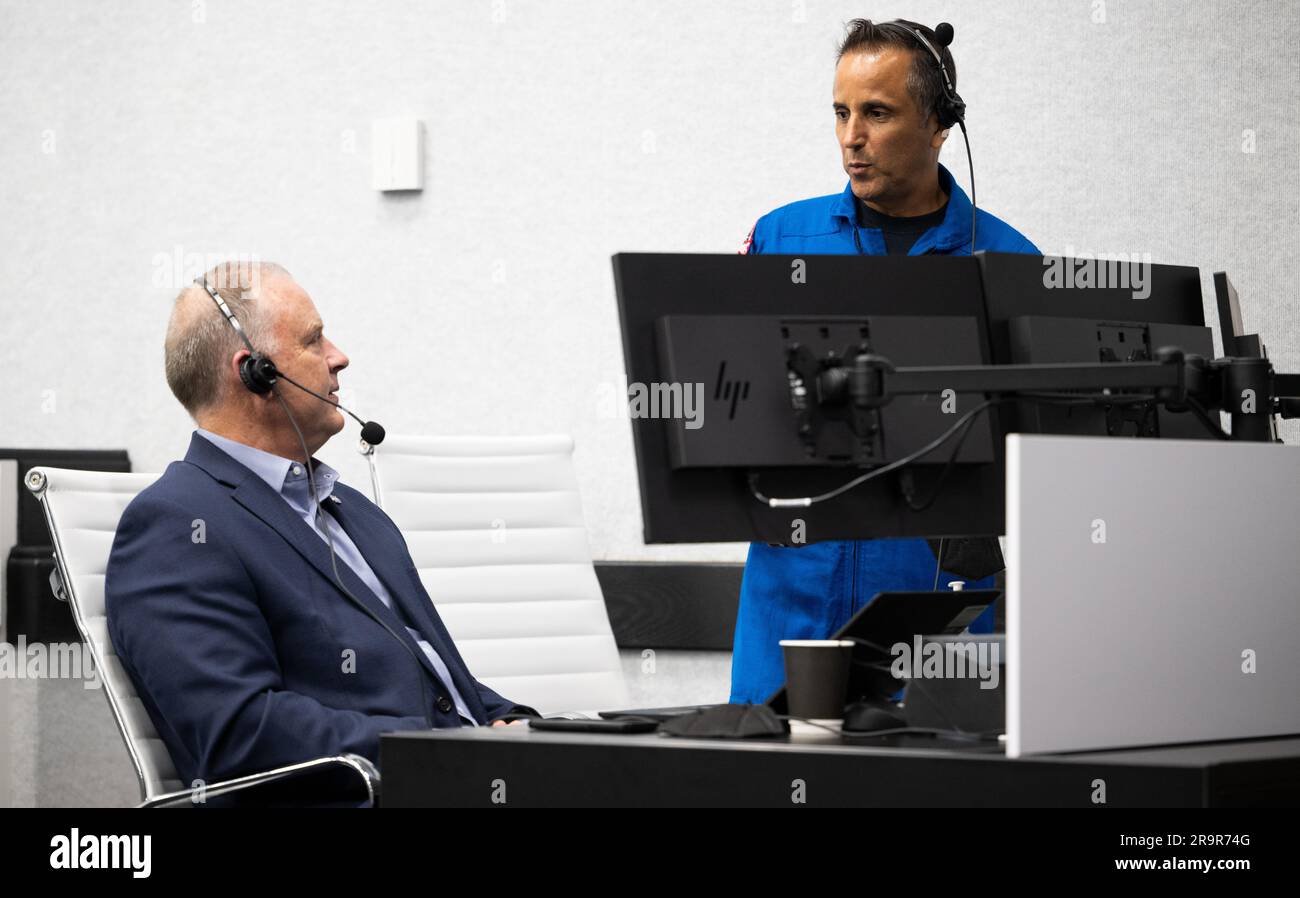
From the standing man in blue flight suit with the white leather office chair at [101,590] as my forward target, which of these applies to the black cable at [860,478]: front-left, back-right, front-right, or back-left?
front-left

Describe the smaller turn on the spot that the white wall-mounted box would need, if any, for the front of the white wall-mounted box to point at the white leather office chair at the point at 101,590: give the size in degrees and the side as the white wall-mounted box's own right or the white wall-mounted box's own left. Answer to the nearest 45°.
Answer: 0° — it already faces it

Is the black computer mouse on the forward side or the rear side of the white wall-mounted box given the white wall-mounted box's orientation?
on the forward side

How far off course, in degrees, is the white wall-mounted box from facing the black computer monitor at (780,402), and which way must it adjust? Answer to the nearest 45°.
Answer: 0° — it already faces it

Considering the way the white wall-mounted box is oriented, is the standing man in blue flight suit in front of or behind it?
in front

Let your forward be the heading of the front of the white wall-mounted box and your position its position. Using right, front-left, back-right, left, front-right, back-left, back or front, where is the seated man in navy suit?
front

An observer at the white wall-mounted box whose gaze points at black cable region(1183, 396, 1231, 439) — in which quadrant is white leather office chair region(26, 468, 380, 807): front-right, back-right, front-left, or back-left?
front-right

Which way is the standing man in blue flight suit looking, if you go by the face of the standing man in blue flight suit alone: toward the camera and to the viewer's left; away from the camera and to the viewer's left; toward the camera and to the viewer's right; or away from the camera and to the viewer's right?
toward the camera and to the viewer's left

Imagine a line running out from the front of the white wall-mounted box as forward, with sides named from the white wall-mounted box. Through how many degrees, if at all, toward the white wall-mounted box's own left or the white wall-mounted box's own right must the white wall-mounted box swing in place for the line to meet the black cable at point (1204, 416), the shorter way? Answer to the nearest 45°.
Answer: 0° — it already faces it

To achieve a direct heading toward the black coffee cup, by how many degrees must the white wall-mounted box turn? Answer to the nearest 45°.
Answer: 0° — it already faces it

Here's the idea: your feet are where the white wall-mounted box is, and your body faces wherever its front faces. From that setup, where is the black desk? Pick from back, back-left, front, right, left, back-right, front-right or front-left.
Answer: front

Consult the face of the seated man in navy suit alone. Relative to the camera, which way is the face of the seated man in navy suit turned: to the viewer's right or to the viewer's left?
to the viewer's right

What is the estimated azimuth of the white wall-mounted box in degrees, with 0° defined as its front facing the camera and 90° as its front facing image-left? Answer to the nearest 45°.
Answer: approximately 0°

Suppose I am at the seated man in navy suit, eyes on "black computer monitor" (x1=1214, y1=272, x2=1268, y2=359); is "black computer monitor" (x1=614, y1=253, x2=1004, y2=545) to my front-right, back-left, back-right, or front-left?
front-right

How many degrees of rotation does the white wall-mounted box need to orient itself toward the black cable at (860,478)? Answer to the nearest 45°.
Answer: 0° — it already faces it
